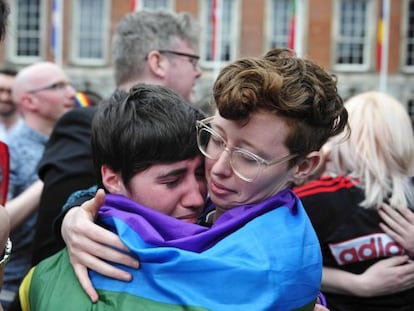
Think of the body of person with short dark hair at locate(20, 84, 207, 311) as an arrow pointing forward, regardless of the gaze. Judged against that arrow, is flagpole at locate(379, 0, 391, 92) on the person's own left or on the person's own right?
on the person's own left

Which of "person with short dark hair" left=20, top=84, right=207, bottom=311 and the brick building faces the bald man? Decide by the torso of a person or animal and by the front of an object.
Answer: the brick building

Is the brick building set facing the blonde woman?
yes

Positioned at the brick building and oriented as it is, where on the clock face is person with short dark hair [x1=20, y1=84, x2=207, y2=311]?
The person with short dark hair is roughly at 12 o'clock from the brick building.

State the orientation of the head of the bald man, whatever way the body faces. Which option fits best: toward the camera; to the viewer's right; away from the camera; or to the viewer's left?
to the viewer's right
